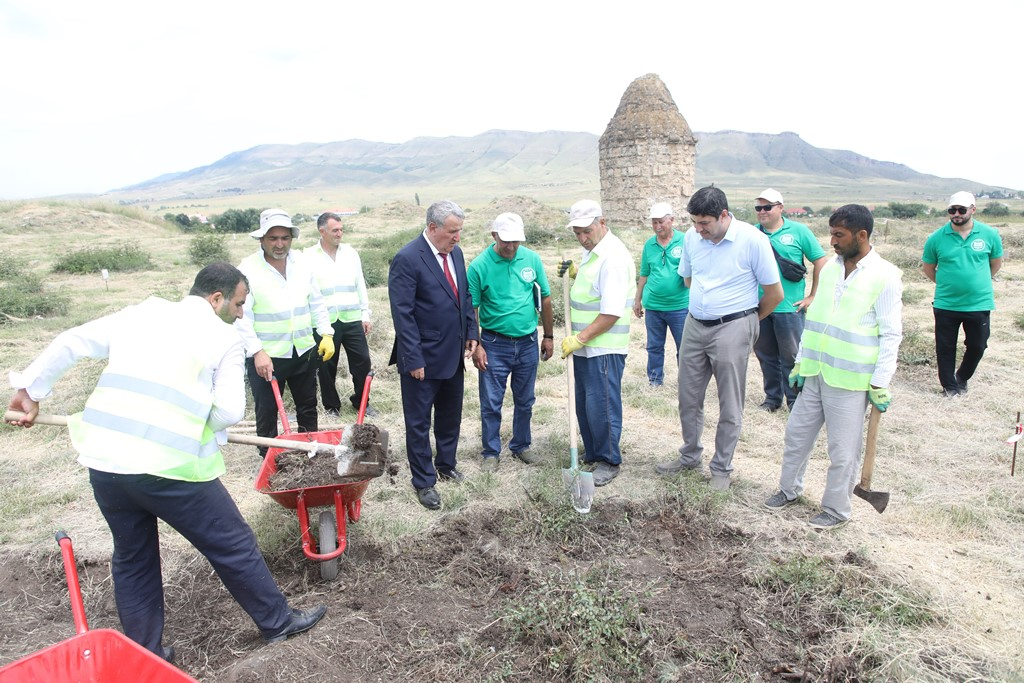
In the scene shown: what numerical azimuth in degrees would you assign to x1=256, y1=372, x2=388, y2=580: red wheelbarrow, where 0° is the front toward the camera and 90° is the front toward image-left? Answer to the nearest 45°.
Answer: approximately 0°

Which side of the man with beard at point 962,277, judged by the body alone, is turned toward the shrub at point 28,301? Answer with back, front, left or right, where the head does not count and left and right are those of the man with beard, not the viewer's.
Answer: right

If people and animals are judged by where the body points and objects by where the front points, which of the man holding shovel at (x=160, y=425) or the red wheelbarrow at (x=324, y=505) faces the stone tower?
the man holding shovel

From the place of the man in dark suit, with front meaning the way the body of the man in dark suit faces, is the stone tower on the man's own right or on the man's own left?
on the man's own left

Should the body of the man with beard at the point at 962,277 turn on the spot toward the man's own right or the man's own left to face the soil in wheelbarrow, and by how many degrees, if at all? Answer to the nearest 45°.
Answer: approximately 45° to the man's own right

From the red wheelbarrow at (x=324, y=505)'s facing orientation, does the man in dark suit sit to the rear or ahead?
to the rear

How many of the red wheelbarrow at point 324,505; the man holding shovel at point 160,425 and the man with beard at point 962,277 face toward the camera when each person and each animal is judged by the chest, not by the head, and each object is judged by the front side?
2

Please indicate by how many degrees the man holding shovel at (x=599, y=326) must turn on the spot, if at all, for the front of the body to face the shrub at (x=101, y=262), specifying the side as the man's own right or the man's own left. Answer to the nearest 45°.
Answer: approximately 90° to the man's own right

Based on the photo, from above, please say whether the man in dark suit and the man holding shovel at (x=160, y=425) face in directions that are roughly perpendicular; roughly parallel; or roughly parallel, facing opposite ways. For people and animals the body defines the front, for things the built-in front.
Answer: roughly perpendicular

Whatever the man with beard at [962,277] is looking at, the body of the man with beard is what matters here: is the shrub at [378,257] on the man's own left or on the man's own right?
on the man's own right

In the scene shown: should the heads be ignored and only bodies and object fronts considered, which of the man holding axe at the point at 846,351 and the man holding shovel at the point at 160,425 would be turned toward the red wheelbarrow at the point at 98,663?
the man holding axe at the point at 846,351

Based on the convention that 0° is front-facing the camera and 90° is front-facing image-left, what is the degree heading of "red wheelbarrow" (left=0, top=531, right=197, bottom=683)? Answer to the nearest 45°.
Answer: approximately 315°

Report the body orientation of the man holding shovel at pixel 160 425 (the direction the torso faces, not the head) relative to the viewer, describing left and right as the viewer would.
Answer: facing away from the viewer and to the right of the viewer

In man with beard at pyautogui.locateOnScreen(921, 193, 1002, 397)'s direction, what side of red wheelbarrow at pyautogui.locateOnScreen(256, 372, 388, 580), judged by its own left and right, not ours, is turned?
left
